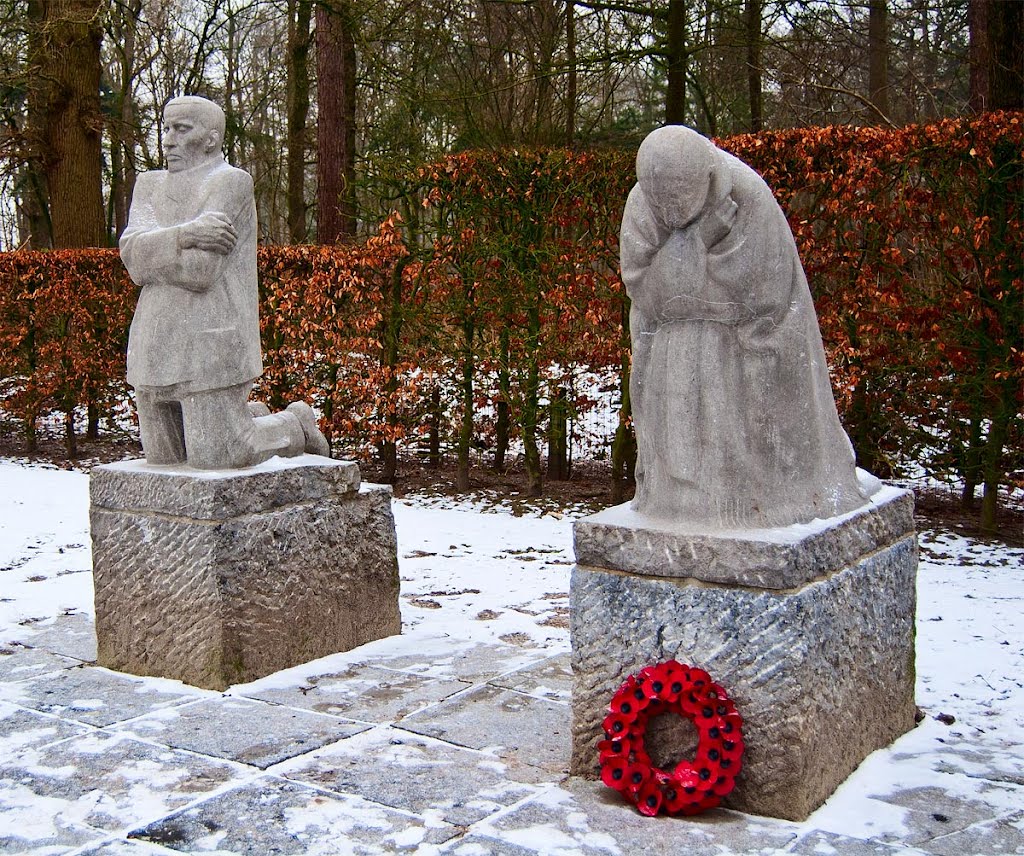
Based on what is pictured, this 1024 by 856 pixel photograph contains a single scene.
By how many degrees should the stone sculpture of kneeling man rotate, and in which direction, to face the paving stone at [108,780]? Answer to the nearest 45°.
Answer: approximately 45° to its left

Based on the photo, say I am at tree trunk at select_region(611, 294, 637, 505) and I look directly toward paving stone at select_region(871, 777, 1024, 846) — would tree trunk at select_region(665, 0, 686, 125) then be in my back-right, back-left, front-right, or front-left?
back-left

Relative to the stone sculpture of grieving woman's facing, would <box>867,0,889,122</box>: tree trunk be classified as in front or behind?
behind

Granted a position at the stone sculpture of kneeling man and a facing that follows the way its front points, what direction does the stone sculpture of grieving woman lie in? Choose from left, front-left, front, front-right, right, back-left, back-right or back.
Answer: left

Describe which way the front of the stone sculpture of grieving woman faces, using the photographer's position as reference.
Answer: facing the viewer and to the left of the viewer

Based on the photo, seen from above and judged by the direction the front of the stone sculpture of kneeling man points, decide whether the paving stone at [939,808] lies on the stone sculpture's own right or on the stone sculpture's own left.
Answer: on the stone sculpture's own left

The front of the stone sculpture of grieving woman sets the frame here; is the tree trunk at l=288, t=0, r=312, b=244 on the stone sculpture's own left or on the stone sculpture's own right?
on the stone sculpture's own right

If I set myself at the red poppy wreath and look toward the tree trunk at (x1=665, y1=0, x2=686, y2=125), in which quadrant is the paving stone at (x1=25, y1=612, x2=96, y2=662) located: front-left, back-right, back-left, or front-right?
front-left

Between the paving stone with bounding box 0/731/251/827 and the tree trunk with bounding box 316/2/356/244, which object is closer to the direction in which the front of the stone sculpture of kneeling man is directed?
the paving stone

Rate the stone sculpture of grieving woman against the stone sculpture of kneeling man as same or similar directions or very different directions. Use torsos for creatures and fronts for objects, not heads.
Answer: same or similar directions

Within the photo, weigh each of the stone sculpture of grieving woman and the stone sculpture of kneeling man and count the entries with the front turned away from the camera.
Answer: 0

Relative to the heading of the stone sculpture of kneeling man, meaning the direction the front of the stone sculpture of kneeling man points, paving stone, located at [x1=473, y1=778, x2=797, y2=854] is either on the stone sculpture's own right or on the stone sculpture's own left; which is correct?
on the stone sculpture's own left
